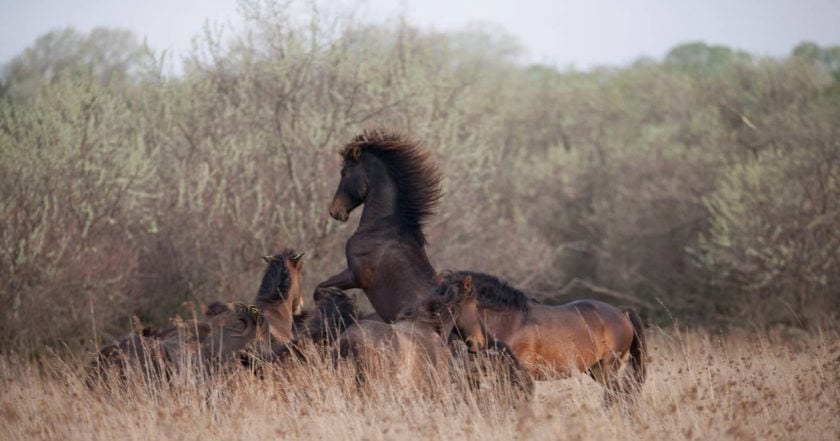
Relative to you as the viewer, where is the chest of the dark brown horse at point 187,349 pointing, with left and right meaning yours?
facing to the right of the viewer

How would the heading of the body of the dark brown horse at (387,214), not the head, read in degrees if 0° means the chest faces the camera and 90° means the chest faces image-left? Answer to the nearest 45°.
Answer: approximately 90°

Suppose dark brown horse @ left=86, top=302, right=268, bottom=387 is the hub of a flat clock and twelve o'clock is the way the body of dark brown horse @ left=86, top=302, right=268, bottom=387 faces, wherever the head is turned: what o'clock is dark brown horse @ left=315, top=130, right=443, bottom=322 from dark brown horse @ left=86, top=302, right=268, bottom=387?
dark brown horse @ left=315, top=130, right=443, bottom=322 is roughly at 11 o'clock from dark brown horse @ left=86, top=302, right=268, bottom=387.

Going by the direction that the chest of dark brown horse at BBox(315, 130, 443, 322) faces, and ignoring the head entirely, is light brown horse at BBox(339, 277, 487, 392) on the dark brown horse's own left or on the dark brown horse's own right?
on the dark brown horse's own left

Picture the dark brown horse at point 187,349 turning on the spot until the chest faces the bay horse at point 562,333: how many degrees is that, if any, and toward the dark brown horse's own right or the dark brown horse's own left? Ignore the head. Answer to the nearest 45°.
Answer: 0° — it already faces it

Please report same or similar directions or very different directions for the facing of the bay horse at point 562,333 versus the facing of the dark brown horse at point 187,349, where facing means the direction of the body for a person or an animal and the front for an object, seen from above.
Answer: very different directions

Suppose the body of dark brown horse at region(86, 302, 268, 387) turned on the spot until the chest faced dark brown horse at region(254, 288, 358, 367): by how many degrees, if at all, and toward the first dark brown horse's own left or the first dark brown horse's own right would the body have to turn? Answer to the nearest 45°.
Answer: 0° — it already faces it

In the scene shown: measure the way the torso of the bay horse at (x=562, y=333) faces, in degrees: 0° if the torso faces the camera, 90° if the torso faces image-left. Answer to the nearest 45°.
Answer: approximately 90°

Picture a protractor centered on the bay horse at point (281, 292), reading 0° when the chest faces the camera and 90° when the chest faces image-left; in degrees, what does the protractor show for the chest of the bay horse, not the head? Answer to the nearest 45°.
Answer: approximately 0°
